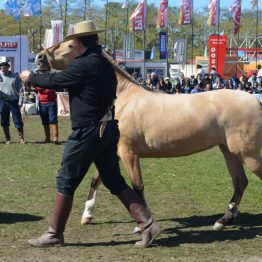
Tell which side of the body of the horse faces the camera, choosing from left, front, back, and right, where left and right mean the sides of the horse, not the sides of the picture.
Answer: left

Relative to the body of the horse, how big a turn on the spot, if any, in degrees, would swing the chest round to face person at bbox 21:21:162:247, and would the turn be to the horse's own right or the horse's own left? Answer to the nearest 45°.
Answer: approximately 45° to the horse's own left

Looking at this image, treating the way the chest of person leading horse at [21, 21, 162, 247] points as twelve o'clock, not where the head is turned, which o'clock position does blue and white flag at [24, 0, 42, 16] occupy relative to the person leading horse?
The blue and white flag is roughly at 3 o'clock from the person leading horse.

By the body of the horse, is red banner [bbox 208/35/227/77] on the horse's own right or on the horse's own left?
on the horse's own right

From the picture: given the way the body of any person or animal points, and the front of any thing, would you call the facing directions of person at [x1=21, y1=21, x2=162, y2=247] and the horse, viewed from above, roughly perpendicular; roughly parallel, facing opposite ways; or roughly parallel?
roughly parallel

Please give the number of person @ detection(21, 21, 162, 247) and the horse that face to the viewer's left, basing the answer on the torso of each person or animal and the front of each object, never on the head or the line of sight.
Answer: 2

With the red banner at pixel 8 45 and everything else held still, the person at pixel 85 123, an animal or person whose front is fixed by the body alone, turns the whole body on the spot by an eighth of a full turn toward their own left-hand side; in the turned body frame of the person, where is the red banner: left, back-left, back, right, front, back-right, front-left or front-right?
back-right

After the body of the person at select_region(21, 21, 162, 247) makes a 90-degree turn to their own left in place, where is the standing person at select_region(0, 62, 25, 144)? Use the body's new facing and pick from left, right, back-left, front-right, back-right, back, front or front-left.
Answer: back

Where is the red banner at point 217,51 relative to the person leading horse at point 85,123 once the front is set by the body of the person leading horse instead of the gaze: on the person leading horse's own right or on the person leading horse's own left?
on the person leading horse's own right

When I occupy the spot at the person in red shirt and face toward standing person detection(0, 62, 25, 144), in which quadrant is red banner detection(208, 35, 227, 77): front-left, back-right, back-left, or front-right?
back-right

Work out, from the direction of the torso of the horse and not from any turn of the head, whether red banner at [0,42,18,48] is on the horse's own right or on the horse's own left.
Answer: on the horse's own right

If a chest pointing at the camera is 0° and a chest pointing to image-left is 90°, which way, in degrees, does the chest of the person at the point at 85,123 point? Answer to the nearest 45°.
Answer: approximately 90°
